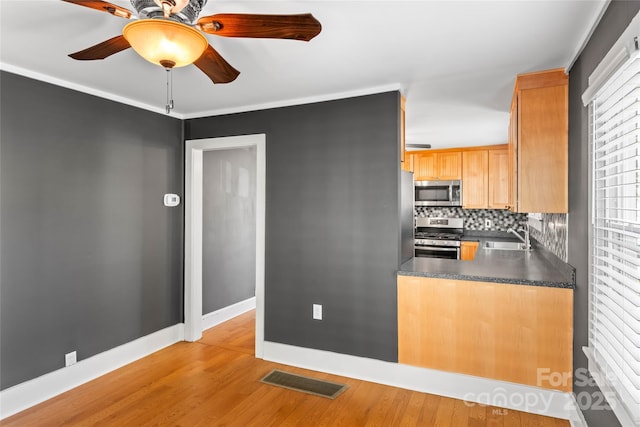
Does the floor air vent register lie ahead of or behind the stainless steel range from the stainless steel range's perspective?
ahead

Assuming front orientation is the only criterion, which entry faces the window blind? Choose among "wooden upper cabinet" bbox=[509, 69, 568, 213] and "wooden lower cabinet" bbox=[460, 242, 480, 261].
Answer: the wooden lower cabinet

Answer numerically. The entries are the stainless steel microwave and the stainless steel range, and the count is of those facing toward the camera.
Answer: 2

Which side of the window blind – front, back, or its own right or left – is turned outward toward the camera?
left

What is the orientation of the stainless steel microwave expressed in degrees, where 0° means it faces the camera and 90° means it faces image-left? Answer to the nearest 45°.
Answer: approximately 0°

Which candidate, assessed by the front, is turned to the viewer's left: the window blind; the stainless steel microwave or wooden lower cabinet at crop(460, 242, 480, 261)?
the window blind

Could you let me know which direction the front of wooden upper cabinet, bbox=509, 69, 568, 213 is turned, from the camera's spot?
facing to the left of the viewer

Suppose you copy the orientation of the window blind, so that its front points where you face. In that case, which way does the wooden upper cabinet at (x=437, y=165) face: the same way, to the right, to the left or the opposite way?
to the left

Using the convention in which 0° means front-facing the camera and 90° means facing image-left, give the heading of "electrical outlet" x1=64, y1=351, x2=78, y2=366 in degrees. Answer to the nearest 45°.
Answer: approximately 315°

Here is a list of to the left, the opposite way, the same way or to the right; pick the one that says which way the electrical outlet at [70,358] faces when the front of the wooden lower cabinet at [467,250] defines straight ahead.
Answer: to the left

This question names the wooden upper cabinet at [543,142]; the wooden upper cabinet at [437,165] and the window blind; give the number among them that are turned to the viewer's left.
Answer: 2

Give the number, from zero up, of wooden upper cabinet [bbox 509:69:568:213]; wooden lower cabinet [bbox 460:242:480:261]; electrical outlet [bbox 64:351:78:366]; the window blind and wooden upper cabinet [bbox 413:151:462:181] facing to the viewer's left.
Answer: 2

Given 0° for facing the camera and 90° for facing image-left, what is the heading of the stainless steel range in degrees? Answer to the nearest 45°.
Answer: approximately 0°
